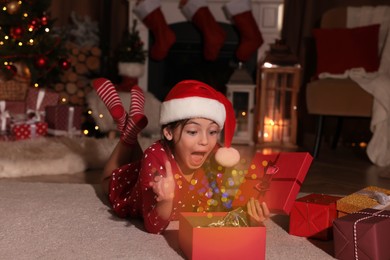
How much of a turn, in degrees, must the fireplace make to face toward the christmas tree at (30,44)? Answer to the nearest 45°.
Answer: approximately 45° to its right

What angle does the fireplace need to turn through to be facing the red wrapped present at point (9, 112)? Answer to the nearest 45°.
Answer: approximately 45° to its right

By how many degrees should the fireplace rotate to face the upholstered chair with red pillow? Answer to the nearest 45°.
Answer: approximately 45° to its left

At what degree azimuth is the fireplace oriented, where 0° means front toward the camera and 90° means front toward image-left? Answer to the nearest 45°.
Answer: approximately 0°

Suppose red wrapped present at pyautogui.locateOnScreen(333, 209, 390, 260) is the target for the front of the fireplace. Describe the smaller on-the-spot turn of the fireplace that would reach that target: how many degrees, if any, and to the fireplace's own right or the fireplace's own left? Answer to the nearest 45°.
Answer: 0° — it already faces it

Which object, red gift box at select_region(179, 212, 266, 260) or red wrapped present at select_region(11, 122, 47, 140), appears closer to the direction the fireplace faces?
the red gift box

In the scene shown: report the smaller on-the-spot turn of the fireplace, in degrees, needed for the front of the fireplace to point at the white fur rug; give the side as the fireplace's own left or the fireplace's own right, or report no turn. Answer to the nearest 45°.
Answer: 0° — it already faces it

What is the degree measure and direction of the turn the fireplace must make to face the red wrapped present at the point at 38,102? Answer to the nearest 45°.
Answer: approximately 45° to its right
